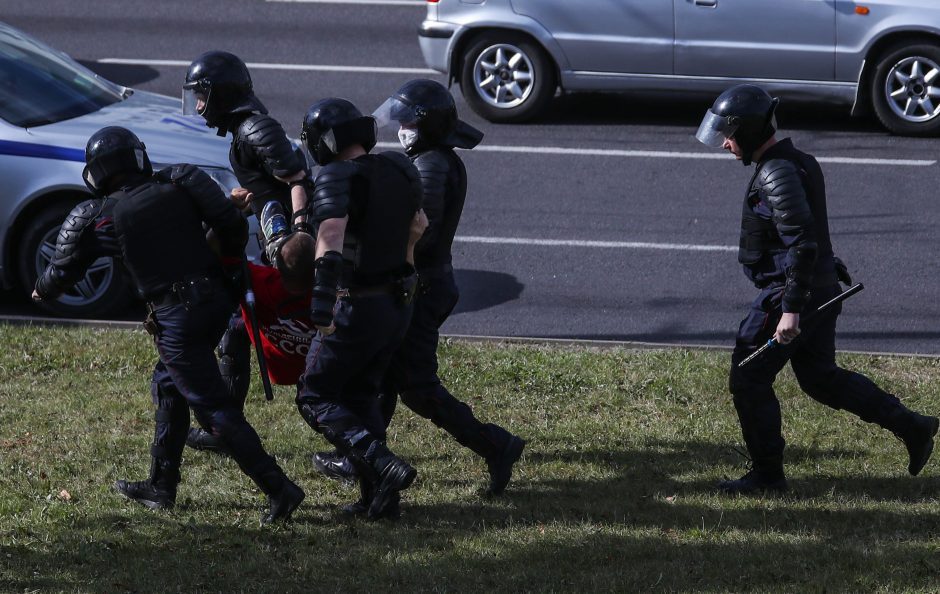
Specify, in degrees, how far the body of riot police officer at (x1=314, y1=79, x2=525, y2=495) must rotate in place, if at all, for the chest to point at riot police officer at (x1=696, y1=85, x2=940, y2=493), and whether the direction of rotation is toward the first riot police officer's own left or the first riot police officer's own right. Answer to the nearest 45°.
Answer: approximately 180°

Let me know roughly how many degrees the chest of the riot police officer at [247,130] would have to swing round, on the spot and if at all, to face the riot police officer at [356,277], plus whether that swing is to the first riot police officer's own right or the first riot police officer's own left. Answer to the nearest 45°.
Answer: approximately 90° to the first riot police officer's own left

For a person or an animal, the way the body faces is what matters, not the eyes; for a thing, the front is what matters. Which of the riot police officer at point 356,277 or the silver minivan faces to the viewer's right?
the silver minivan

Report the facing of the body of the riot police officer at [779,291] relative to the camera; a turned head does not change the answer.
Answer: to the viewer's left

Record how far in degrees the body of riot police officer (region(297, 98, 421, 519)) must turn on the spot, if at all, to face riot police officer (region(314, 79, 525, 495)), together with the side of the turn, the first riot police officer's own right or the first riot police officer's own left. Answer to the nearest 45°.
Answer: approximately 90° to the first riot police officer's own right

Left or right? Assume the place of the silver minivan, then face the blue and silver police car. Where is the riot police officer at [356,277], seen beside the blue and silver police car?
left

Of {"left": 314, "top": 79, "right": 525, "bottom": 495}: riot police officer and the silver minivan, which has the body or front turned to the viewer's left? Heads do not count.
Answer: the riot police officer

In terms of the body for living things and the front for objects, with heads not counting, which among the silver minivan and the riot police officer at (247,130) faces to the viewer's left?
the riot police officer

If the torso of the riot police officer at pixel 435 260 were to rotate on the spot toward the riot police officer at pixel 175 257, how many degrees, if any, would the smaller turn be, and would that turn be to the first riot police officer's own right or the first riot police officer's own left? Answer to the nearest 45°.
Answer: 0° — they already face them

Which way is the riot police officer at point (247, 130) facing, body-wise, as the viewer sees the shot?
to the viewer's left

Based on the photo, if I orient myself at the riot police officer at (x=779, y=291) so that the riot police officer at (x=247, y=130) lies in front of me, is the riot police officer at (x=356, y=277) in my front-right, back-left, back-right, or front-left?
front-left

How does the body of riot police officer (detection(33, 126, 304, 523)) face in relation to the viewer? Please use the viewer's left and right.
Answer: facing away from the viewer and to the left of the viewer

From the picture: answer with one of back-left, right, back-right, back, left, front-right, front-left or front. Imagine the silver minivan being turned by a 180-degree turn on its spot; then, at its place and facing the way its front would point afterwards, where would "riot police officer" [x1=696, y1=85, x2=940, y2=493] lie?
left

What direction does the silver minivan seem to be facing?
to the viewer's right

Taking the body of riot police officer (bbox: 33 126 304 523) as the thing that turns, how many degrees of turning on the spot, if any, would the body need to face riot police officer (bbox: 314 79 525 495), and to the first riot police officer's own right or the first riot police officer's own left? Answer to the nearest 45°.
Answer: approximately 135° to the first riot police officer's own right

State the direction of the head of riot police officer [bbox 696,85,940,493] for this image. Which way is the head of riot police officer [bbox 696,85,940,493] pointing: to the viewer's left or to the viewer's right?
to the viewer's left

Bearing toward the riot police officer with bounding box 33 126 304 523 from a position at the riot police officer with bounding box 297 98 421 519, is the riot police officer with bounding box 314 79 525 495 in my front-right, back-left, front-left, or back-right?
back-right

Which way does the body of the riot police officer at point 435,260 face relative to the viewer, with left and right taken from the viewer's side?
facing to the left of the viewer

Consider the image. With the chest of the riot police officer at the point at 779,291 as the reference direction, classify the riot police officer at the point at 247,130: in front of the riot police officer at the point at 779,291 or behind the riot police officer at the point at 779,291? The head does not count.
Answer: in front

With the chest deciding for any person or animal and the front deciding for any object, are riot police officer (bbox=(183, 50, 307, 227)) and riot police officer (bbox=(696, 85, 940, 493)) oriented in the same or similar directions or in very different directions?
same or similar directions
